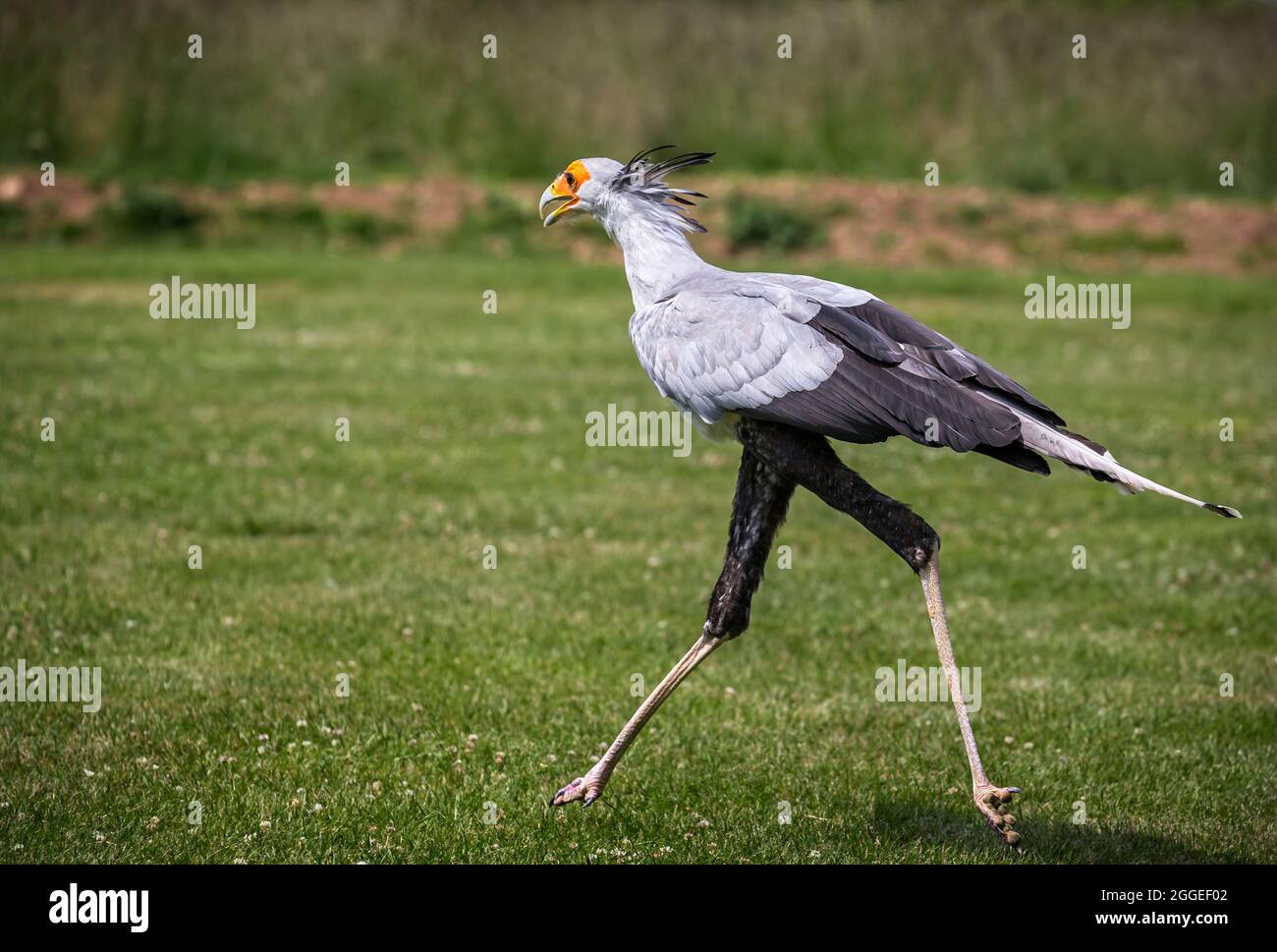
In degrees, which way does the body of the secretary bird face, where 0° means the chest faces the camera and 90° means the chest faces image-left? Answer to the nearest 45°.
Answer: approximately 90°
